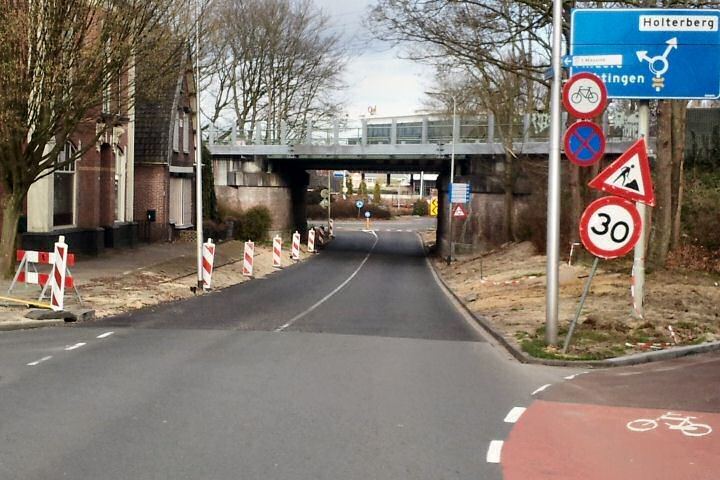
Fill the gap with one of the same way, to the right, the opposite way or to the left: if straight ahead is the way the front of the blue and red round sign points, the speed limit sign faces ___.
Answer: the same way

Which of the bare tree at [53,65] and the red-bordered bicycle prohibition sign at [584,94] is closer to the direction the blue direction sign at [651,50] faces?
the red-bordered bicycle prohibition sign

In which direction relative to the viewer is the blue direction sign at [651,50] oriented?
toward the camera

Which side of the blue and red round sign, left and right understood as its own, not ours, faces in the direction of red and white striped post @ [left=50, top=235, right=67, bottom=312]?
right

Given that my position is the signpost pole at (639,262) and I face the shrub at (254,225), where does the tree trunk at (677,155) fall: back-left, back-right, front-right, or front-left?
front-right

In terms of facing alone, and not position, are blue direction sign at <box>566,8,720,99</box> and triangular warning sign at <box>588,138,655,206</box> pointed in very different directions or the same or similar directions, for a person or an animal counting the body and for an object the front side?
same or similar directions

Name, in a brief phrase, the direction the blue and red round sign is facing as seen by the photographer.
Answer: facing the viewer

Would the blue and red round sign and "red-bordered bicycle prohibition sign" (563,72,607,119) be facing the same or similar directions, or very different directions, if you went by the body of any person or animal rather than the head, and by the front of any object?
same or similar directions

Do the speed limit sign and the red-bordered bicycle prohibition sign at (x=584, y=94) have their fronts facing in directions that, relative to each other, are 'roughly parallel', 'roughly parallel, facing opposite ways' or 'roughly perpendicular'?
roughly parallel

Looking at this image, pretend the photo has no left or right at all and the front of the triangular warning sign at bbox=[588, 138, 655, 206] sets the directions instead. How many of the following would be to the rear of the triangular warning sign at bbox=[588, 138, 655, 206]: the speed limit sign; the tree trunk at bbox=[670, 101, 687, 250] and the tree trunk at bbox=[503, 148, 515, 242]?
2

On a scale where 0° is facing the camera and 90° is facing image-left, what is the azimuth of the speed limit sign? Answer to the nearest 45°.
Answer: approximately 0°

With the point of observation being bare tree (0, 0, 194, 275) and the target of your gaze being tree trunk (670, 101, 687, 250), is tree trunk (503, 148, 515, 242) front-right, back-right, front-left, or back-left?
front-left

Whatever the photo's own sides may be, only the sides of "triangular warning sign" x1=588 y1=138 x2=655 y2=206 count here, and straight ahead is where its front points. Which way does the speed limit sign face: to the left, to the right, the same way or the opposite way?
the same way
